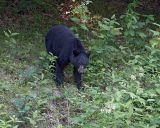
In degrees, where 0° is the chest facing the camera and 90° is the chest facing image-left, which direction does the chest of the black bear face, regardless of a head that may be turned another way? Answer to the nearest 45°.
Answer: approximately 315°
